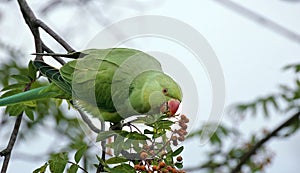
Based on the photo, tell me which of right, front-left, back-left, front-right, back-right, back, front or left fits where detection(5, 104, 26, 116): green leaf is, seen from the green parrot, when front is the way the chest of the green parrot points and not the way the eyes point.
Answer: back-left

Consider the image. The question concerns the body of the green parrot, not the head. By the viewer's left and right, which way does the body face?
facing to the right of the viewer
